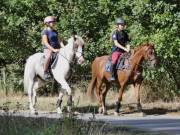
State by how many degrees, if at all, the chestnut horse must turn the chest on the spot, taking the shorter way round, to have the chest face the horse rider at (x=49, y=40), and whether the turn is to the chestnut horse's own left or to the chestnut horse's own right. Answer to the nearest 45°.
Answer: approximately 180°

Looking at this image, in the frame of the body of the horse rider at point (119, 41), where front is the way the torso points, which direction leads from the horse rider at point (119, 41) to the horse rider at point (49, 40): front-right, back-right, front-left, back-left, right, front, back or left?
back-right

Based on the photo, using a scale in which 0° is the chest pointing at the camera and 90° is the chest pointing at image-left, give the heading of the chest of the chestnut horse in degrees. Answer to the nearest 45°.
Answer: approximately 270°
